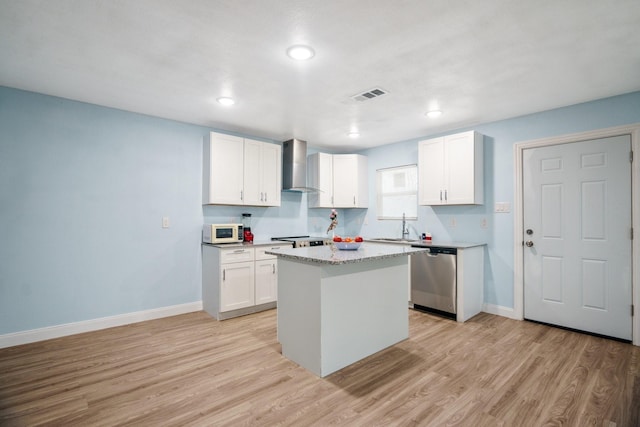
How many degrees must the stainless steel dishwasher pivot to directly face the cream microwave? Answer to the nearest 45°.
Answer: approximately 45° to its right

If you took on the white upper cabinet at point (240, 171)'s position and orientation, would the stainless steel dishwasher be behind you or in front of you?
in front

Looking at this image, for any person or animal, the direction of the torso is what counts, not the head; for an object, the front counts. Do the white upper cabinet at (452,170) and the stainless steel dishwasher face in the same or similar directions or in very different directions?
same or similar directions

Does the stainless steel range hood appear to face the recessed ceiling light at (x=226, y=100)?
no

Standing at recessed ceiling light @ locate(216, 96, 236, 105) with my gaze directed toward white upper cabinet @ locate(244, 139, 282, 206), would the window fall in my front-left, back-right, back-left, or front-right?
front-right

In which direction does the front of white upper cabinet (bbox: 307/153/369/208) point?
toward the camera

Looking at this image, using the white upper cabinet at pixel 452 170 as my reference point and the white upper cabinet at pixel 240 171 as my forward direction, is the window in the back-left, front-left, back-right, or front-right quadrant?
front-right

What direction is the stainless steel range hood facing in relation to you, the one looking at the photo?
facing the viewer and to the right of the viewer

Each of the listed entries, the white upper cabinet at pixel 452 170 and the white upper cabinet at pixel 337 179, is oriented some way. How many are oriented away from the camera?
0

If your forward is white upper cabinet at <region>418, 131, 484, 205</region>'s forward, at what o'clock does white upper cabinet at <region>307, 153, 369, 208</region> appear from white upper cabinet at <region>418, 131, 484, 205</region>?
white upper cabinet at <region>307, 153, 369, 208</region> is roughly at 2 o'clock from white upper cabinet at <region>418, 131, 484, 205</region>.

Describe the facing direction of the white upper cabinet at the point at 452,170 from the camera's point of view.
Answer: facing the viewer and to the left of the viewer

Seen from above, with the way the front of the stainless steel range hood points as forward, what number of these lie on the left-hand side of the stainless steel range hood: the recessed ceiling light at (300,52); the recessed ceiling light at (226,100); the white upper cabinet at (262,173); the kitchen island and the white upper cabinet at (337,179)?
1

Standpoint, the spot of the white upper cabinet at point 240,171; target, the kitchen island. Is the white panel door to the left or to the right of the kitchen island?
left

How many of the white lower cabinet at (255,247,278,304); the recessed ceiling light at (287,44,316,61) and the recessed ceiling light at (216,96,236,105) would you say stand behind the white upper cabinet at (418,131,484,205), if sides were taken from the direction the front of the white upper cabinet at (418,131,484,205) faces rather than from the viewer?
0

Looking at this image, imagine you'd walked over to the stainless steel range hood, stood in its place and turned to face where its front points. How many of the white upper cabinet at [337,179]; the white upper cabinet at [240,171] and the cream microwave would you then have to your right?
2

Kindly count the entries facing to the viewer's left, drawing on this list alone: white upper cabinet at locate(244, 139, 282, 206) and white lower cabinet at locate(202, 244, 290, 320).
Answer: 0

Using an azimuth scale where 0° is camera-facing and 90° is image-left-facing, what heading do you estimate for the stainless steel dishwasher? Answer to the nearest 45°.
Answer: approximately 45°

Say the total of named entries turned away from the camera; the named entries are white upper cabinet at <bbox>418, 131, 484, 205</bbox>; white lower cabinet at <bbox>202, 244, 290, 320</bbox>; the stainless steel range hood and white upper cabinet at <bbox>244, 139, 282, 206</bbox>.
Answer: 0
